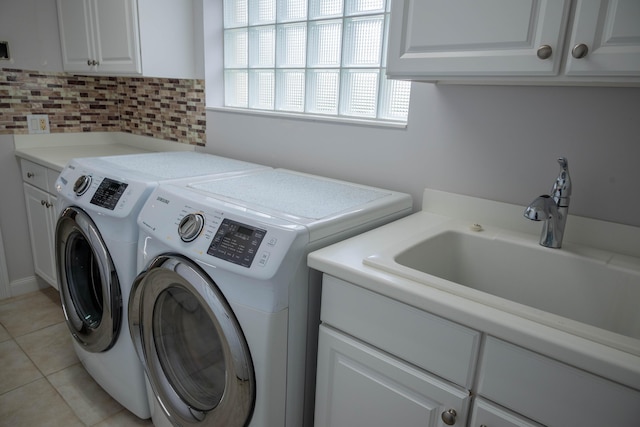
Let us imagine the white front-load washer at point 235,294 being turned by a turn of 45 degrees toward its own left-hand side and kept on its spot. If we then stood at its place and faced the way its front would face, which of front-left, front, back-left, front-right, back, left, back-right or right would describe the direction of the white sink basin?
left

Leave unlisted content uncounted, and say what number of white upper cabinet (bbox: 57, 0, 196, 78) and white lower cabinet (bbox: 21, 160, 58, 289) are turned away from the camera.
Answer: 0

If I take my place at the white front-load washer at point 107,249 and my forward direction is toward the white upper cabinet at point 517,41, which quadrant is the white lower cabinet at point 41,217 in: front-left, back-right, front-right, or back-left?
back-left

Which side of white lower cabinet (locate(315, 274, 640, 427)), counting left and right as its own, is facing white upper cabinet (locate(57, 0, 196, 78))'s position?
right

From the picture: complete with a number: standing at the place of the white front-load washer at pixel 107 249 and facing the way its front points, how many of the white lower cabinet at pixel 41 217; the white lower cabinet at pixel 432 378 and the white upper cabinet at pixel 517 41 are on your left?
2

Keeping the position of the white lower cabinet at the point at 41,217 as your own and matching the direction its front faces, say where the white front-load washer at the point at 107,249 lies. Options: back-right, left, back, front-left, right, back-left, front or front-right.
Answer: front-left

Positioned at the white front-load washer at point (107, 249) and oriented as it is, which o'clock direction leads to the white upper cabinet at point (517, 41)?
The white upper cabinet is roughly at 9 o'clock from the white front-load washer.

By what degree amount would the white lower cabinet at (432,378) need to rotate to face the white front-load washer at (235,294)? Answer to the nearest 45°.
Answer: approximately 45° to its right
